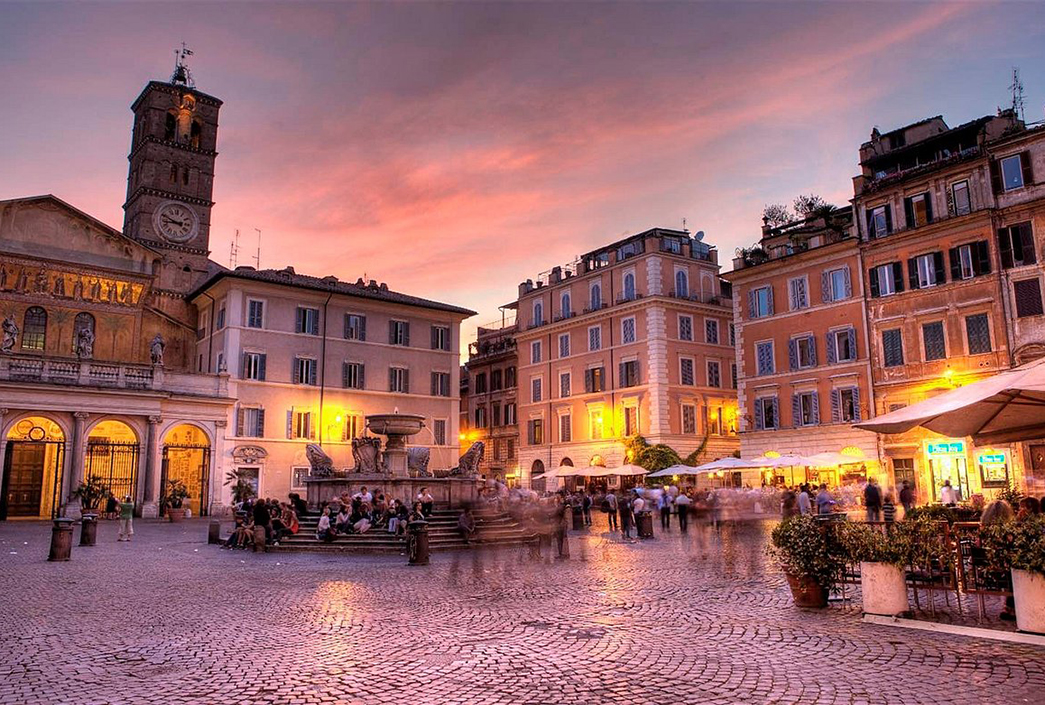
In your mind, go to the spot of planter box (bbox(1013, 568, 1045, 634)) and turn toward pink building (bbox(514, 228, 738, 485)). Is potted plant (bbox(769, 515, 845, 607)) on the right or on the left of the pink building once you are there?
left

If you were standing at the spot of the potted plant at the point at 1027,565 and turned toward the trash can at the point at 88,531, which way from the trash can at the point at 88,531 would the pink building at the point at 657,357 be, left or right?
right

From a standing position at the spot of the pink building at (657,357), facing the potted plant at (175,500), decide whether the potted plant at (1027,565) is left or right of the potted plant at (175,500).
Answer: left
